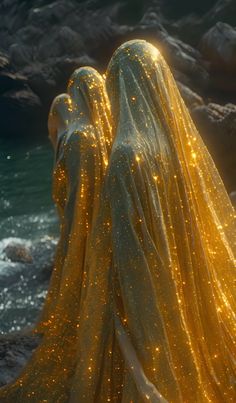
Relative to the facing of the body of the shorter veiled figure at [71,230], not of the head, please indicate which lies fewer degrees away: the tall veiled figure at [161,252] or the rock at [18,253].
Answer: the rock
